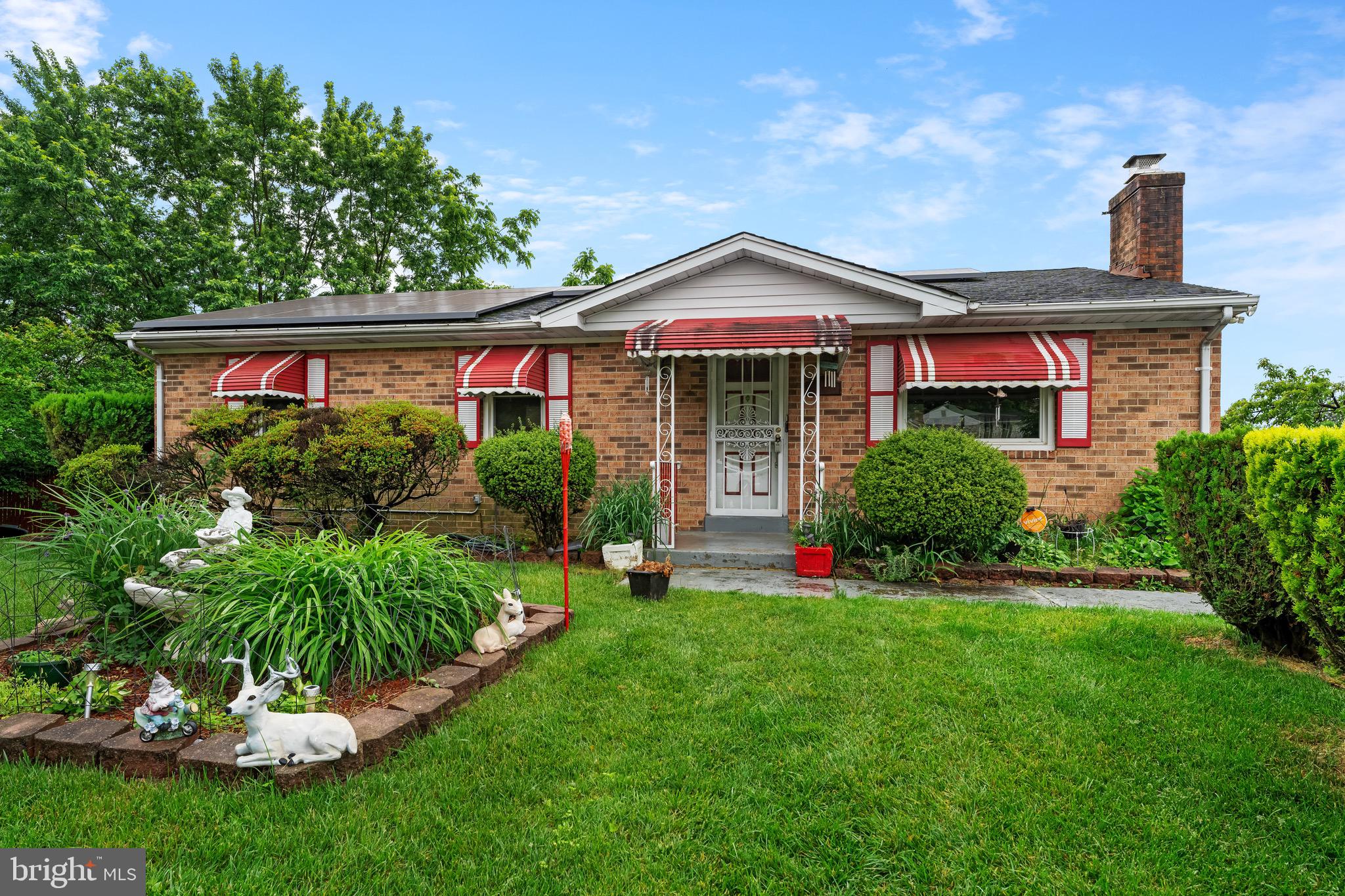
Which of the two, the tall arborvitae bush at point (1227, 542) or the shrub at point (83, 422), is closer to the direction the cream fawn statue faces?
the tall arborvitae bush

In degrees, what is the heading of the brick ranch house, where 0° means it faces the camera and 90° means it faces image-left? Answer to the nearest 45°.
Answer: approximately 0°

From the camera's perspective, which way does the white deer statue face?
to the viewer's left

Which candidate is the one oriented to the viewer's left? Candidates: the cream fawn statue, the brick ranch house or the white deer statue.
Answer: the white deer statue

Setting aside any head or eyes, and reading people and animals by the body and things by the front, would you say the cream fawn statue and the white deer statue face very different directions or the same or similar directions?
very different directions

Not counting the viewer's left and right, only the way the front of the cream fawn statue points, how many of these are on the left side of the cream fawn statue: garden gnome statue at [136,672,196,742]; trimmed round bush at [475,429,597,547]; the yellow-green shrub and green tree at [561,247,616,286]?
2

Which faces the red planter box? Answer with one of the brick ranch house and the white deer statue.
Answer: the brick ranch house

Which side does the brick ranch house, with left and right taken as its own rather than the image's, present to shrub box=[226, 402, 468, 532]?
right

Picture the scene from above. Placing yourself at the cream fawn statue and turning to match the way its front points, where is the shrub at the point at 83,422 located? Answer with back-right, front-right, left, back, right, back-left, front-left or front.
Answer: back-left

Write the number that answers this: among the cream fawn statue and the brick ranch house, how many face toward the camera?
1

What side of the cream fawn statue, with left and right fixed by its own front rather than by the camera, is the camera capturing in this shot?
right
